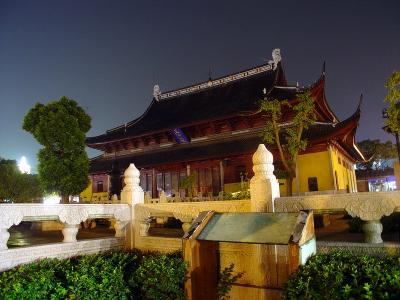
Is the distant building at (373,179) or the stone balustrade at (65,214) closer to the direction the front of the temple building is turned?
the stone balustrade

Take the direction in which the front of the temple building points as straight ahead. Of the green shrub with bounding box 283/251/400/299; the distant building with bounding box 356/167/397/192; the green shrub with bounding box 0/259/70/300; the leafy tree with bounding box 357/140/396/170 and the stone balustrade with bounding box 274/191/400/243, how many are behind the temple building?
2

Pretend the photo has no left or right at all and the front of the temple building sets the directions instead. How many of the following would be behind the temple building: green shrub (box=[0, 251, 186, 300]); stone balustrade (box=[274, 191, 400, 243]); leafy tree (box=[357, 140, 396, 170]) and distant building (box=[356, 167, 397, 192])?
2

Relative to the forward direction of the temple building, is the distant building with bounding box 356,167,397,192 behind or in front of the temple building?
behind

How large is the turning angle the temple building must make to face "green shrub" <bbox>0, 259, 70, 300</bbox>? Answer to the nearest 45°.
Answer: approximately 45° to its left

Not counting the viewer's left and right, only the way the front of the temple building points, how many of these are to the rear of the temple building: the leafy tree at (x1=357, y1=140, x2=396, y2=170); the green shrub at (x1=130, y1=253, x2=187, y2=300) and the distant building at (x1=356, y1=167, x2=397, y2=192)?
2

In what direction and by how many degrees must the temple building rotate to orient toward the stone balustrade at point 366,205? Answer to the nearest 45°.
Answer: approximately 45° to its left

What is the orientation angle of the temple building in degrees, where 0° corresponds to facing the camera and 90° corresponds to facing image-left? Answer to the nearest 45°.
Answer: approximately 45°
